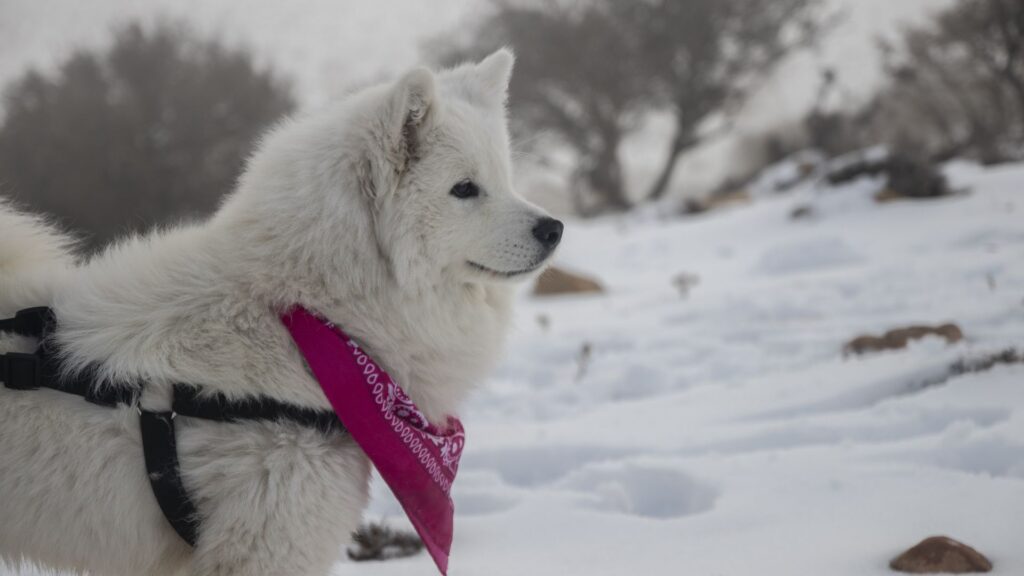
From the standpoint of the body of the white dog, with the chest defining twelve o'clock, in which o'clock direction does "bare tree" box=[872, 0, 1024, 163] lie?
The bare tree is roughly at 11 o'clock from the white dog.

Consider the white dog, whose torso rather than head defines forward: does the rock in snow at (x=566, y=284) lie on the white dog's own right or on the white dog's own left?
on the white dog's own left

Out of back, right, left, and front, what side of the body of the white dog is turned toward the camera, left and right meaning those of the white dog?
right

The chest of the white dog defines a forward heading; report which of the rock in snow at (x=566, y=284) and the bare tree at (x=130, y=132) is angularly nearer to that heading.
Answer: the rock in snow

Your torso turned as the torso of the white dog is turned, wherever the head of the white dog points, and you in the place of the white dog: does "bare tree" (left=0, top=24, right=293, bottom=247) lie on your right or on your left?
on your left

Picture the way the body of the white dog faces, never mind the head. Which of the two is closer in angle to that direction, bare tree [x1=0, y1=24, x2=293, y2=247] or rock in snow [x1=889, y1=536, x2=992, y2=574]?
the rock in snow

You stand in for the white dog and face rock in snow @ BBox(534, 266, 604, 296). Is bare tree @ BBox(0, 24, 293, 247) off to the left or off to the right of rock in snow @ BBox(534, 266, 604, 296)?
left

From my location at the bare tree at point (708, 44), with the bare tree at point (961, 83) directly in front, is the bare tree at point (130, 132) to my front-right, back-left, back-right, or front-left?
back-right
